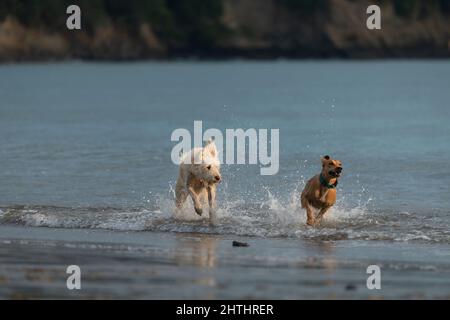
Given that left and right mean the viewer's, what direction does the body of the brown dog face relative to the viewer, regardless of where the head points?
facing the viewer and to the right of the viewer

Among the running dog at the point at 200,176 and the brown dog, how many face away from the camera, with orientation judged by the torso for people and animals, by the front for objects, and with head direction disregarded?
0

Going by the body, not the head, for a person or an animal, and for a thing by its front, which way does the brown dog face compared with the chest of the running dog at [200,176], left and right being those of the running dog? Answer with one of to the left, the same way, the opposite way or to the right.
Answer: the same way

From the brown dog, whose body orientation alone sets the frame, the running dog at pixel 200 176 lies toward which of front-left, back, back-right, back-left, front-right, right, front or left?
back-right

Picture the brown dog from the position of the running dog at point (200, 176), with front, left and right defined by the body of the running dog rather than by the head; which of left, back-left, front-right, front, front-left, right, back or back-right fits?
front-left
